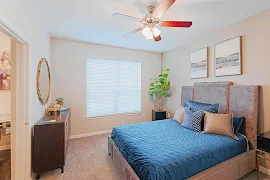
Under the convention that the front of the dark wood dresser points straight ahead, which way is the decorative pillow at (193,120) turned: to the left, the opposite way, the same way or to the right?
the opposite way

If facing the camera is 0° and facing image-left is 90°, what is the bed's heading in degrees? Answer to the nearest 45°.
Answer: approximately 45°

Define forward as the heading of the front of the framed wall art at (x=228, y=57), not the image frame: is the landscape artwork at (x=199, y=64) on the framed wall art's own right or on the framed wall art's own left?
on the framed wall art's own right

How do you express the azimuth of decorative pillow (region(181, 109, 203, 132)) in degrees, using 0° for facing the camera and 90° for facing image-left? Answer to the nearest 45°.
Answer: approximately 45°

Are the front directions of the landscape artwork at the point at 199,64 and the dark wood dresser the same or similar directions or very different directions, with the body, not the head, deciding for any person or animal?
very different directions

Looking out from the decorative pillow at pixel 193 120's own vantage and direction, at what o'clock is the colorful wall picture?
The colorful wall picture is roughly at 1 o'clock from the decorative pillow.

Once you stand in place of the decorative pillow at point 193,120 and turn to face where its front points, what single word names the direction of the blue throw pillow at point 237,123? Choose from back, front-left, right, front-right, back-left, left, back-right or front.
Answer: back-left
